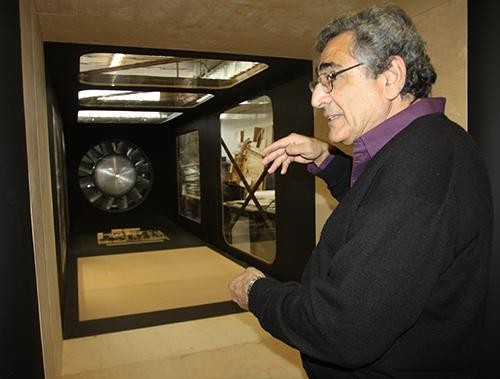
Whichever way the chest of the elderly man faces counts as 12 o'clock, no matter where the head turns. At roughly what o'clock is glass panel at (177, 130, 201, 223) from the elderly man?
The glass panel is roughly at 2 o'clock from the elderly man.

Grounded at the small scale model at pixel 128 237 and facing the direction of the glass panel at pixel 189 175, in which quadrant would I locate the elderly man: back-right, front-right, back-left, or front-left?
back-right

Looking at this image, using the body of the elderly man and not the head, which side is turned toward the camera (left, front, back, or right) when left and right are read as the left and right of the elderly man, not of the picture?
left

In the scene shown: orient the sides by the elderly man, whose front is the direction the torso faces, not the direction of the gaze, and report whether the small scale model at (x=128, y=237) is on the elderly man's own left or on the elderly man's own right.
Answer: on the elderly man's own right

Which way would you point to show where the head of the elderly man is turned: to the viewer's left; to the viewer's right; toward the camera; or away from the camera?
to the viewer's left

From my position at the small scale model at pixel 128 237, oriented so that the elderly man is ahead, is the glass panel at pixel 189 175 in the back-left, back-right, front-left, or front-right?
back-left
